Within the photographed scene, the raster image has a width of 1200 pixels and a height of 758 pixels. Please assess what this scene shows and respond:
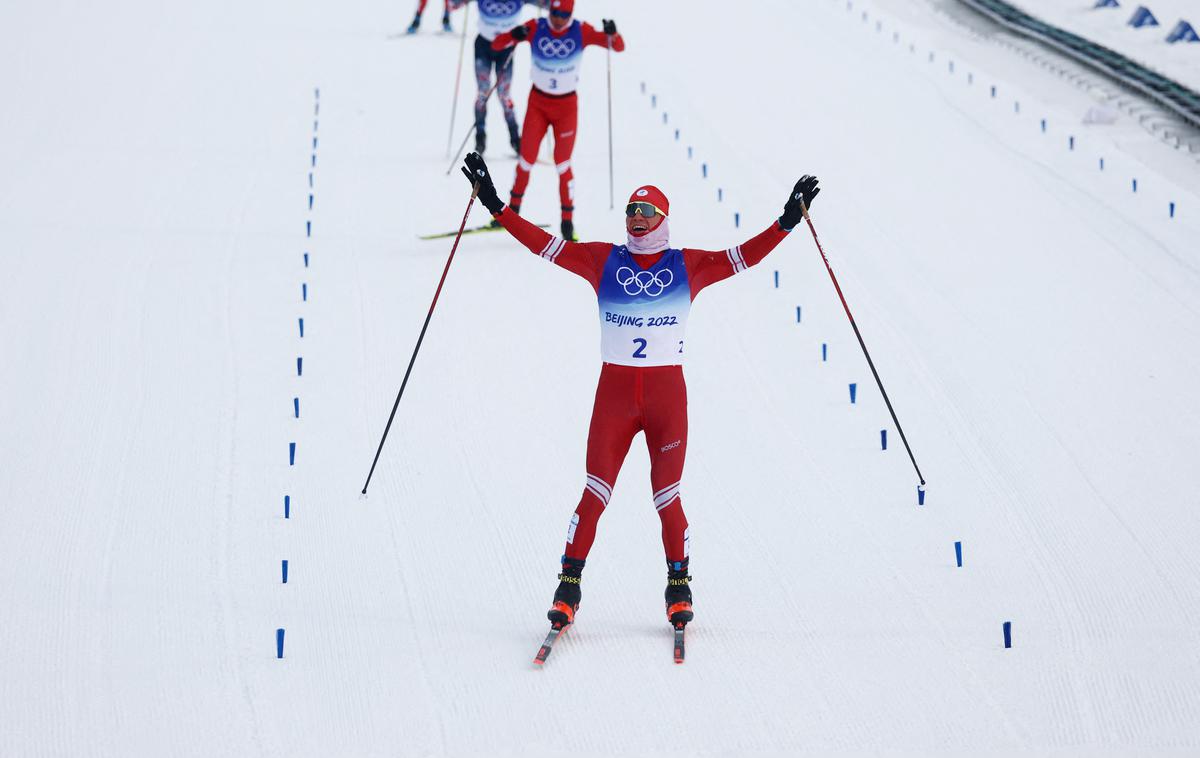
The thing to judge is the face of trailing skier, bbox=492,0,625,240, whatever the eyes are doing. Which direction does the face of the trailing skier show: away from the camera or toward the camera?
toward the camera

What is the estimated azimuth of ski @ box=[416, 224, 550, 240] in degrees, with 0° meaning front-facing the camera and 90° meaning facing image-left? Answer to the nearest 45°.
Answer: approximately 90°

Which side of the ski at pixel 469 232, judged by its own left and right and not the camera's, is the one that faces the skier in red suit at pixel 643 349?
left

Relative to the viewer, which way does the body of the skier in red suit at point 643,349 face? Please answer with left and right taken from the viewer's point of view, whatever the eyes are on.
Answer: facing the viewer

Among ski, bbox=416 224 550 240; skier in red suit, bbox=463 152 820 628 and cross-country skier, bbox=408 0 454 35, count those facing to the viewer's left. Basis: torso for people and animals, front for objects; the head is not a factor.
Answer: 1

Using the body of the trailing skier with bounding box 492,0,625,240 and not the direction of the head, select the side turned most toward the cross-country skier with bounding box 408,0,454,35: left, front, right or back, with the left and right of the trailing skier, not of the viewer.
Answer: back

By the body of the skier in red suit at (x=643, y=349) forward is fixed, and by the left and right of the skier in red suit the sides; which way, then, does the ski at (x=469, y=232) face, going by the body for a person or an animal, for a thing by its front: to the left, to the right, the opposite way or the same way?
to the right

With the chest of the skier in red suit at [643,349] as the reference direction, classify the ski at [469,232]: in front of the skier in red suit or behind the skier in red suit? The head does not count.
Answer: behind

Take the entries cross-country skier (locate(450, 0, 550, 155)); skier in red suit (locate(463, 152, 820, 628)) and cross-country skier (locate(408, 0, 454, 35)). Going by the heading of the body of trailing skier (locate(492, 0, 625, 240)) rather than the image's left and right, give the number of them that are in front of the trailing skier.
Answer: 1

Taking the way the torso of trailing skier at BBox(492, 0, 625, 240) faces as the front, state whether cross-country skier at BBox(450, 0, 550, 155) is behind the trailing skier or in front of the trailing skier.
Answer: behind

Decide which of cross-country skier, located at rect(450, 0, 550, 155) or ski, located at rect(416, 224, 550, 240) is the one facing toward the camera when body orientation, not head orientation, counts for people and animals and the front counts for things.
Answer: the cross-country skier

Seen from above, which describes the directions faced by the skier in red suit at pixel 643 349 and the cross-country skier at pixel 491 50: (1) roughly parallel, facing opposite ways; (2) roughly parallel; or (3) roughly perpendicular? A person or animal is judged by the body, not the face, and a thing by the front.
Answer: roughly parallel

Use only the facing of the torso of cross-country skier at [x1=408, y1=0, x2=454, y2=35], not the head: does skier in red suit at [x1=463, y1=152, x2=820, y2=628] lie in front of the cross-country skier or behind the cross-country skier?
in front

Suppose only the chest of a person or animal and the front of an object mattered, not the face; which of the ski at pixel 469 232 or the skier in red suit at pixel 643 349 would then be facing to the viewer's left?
the ski

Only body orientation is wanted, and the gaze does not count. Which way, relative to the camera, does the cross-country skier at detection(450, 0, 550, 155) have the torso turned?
toward the camera
